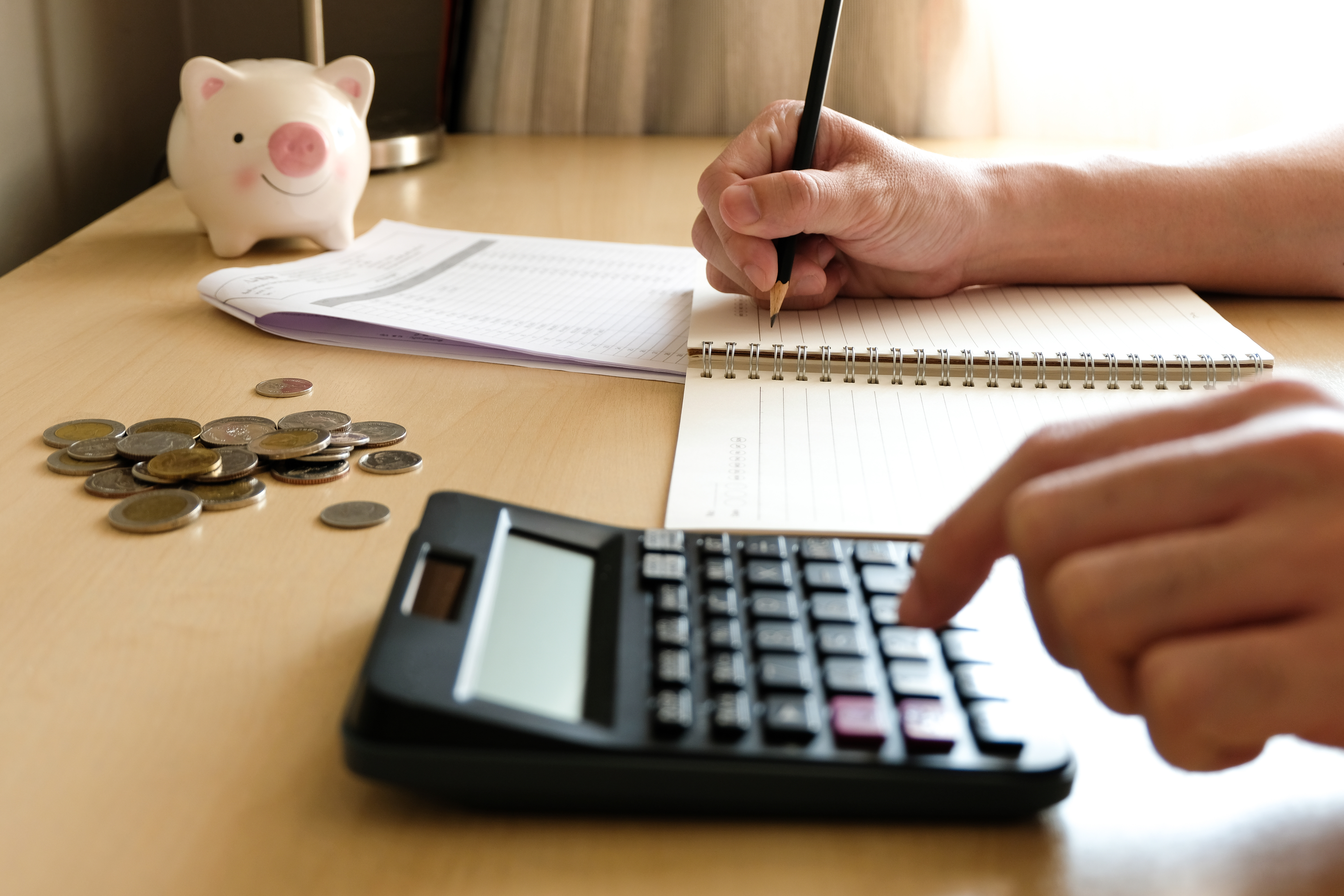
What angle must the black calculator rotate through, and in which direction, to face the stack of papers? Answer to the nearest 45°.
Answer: approximately 90° to its left

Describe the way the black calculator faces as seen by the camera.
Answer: facing to the right of the viewer

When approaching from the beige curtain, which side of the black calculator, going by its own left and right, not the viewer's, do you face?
left
